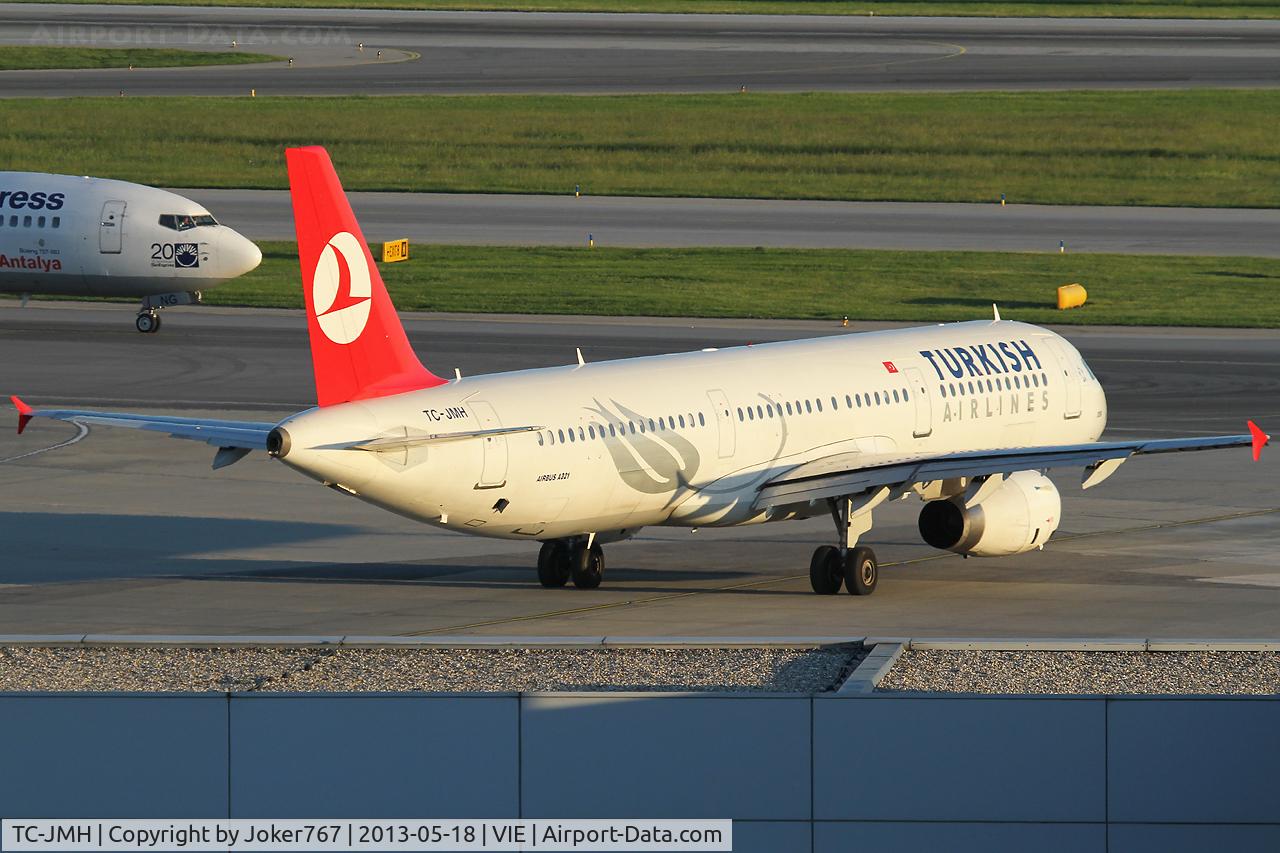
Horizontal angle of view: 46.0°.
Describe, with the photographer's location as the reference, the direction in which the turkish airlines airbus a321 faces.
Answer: facing away from the viewer and to the right of the viewer
